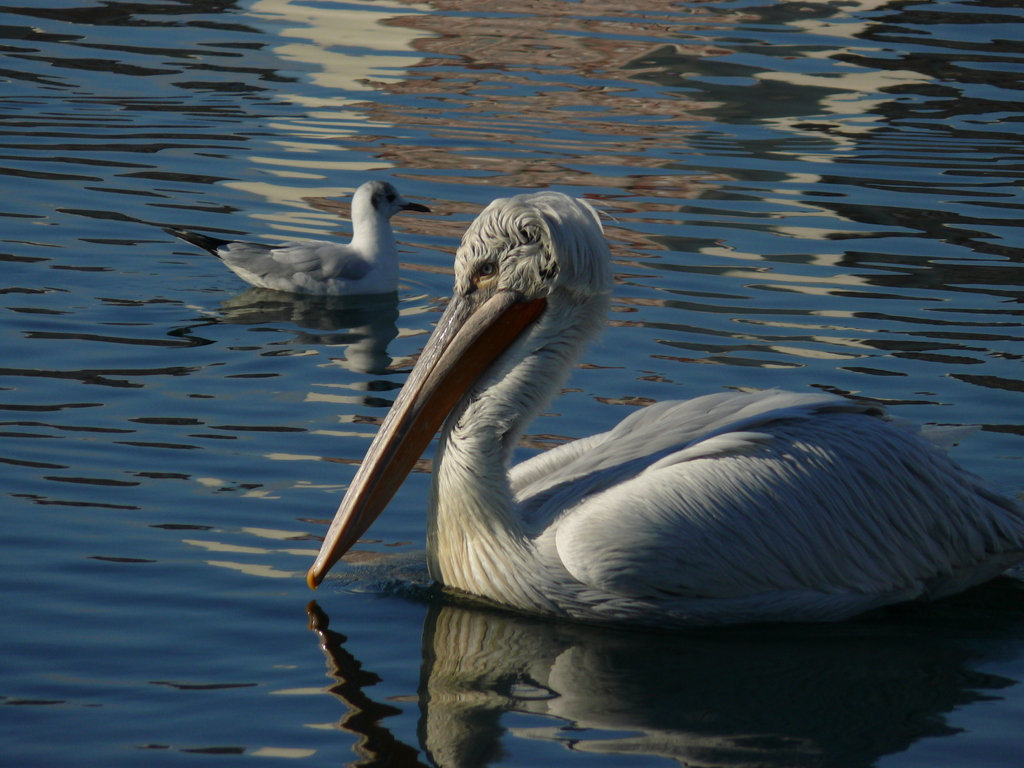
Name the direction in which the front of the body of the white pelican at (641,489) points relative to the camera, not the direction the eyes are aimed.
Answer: to the viewer's left

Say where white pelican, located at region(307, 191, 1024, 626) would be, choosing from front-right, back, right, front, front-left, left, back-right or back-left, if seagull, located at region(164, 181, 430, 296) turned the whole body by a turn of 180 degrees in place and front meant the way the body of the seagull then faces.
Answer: left

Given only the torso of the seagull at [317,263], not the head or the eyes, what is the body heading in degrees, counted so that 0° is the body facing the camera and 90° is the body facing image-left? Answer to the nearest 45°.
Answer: approximately 270°
